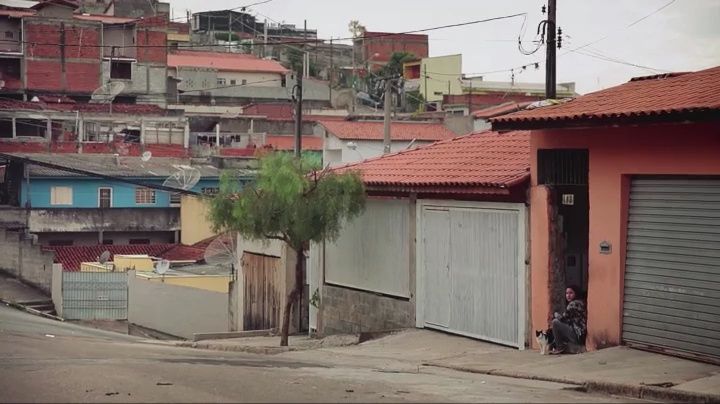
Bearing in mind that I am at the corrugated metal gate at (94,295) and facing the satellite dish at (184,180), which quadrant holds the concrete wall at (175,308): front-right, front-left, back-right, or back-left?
back-right

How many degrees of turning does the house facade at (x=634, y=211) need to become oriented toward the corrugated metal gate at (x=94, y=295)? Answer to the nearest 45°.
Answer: approximately 90° to its right

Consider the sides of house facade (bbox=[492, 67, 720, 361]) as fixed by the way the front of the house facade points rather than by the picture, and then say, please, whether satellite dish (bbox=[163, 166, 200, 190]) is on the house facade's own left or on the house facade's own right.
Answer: on the house facade's own right

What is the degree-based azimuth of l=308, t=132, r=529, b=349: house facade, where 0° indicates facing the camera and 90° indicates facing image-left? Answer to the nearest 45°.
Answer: approximately 45°

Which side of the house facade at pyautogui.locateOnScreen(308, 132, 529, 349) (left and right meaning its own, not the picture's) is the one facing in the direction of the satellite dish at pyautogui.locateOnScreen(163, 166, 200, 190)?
right

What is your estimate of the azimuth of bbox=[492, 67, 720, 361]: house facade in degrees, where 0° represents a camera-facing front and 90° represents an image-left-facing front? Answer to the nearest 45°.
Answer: approximately 45°

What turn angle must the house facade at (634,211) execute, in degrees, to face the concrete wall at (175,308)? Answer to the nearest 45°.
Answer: approximately 90° to its right

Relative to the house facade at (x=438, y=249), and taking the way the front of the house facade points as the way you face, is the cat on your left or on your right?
on your left

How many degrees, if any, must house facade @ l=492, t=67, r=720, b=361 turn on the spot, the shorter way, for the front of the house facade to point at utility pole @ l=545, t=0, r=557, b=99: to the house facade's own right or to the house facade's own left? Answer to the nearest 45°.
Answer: approximately 135° to the house facade's own right

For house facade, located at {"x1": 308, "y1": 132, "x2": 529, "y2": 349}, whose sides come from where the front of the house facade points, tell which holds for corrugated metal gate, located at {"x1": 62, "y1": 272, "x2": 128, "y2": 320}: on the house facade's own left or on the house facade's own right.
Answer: on the house facade's own right

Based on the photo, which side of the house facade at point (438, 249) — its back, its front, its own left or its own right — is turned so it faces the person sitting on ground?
left
